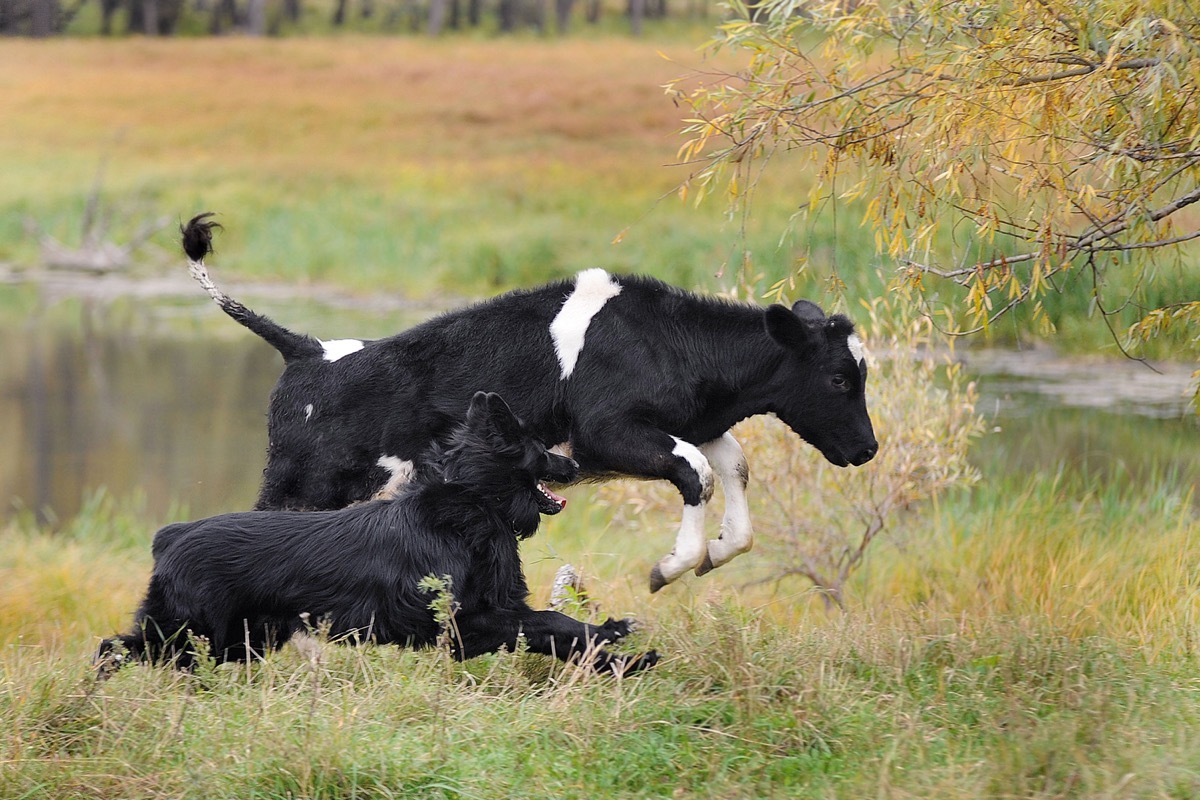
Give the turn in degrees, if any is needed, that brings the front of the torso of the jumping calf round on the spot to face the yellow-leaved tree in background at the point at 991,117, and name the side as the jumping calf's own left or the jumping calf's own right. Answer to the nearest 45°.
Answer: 0° — it already faces it

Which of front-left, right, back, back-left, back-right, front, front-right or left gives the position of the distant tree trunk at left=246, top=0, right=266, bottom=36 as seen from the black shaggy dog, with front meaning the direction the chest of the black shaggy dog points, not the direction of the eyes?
left

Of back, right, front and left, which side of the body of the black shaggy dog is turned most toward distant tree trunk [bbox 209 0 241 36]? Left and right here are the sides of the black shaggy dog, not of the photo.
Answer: left

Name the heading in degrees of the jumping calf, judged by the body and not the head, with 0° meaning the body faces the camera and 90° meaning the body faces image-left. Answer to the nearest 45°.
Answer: approximately 270°

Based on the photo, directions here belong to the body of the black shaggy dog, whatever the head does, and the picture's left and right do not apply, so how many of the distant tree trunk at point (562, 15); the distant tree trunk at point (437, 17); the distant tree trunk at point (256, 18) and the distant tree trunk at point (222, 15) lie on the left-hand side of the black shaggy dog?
4

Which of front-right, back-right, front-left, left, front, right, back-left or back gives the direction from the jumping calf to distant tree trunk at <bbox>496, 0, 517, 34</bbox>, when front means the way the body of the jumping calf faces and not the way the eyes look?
left

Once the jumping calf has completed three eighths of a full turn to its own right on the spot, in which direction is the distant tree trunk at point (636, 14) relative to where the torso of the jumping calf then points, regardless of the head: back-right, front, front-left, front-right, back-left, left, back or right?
back-right

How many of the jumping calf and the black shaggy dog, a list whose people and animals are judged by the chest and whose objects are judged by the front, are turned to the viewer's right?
2

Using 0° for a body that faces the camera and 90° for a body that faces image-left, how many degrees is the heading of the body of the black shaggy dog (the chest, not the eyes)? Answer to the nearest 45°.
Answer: approximately 270°

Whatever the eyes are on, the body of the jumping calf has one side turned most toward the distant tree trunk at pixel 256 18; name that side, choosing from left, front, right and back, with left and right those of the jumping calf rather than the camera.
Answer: left

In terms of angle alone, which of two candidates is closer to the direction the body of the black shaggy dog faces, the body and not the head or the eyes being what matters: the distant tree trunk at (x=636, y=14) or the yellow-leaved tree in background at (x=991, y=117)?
the yellow-leaved tree in background

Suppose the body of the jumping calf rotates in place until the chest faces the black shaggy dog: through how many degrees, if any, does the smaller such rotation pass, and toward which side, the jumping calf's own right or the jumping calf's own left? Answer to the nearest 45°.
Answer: approximately 135° to the jumping calf's own right
